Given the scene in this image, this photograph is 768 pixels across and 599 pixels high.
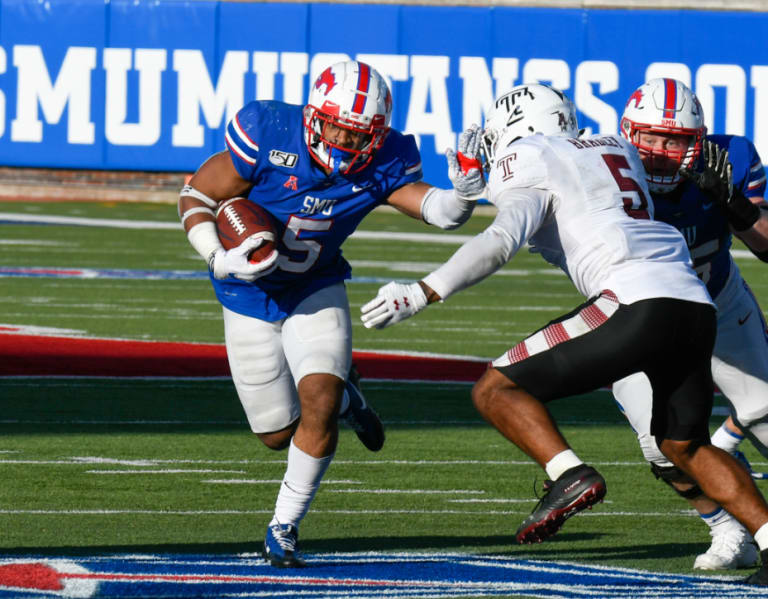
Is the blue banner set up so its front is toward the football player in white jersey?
yes

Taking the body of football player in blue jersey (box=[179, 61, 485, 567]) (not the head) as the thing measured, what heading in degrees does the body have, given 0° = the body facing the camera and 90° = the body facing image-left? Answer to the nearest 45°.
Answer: approximately 0°

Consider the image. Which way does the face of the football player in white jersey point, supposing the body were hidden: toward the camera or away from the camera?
away from the camera

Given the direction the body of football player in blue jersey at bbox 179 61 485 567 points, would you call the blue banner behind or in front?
behind

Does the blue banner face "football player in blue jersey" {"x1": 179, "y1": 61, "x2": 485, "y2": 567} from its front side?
yes

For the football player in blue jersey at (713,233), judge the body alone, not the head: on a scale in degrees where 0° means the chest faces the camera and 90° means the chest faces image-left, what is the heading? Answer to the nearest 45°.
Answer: approximately 0°

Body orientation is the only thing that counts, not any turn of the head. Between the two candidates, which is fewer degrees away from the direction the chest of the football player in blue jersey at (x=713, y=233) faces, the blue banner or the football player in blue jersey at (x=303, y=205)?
the football player in blue jersey

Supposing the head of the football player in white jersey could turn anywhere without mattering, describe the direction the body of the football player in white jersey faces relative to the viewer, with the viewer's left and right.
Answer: facing away from the viewer and to the left of the viewer

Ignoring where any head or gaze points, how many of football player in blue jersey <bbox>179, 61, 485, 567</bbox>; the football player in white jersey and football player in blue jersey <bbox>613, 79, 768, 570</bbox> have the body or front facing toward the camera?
2

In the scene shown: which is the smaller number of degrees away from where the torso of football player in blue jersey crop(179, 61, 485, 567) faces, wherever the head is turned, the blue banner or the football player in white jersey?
the football player in white jersey
